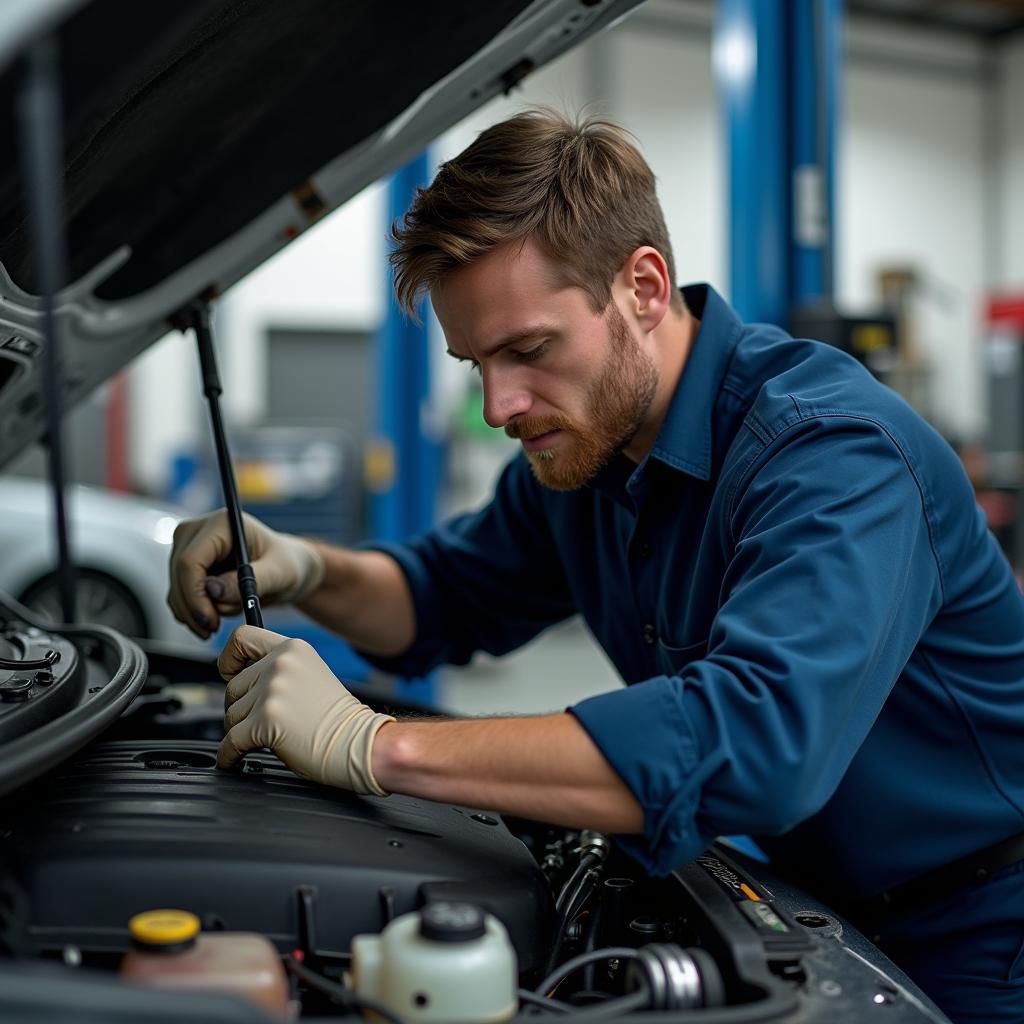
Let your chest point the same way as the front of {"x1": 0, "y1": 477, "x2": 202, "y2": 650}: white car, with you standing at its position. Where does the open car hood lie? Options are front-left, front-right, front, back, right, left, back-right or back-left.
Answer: right

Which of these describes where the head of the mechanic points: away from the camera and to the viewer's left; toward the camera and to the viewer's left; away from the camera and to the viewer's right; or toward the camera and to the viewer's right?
toward the camera and to the viewer's left

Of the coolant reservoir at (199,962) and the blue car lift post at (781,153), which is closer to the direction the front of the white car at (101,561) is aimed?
the blue car lift post

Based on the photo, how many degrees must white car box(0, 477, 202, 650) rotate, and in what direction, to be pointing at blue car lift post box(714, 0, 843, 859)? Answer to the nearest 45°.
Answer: approximately 45° to its right

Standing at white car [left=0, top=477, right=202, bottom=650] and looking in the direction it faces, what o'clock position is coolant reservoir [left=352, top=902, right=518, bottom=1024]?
The coolant reservoir is roughly at 3 o'clock from the white car.

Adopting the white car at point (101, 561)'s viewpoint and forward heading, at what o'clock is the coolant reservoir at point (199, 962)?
The coolant reservoir is roughly at 3 o'clock from the white car.

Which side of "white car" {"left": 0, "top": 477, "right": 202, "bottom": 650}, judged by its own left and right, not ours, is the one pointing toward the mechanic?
right

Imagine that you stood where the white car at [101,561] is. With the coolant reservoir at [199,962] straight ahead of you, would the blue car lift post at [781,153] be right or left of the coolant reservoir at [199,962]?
left

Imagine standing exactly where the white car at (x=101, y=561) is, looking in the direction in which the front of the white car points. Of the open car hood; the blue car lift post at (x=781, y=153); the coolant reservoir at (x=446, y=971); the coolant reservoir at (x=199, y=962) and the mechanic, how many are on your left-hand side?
0

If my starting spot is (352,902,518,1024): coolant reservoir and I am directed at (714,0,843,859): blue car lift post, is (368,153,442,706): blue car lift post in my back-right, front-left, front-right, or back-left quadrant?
front-left

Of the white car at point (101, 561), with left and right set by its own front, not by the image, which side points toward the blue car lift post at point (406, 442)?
front

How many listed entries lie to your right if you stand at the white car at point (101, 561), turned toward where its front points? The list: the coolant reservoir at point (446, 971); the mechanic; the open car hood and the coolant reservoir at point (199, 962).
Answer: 4

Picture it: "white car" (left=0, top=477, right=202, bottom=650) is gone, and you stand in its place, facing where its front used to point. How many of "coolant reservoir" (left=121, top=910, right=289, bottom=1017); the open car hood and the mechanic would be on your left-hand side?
0

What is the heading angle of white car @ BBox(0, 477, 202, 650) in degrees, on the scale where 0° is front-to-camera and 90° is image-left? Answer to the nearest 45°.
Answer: approximately 270°
